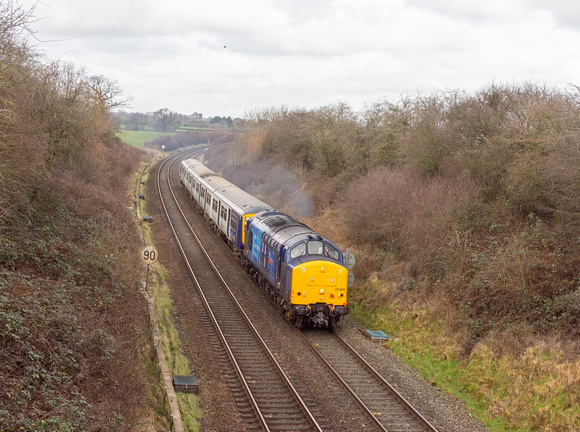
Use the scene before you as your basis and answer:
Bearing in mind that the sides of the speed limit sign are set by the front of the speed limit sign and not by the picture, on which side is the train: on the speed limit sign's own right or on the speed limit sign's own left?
on the speed limit sign's own left

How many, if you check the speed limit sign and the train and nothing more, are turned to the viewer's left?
0

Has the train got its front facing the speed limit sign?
no

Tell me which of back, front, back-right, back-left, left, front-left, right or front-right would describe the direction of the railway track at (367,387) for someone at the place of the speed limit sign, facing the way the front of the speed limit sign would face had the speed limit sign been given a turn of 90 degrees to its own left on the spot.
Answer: front-right

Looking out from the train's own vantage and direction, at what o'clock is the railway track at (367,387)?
The railway track is roughly at 1 o'clock from the train.

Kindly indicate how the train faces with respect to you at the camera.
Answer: facing the viewer and to the right of the viewer

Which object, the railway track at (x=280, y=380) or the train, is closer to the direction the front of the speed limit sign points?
the railway track

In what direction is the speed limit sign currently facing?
toward the camera
